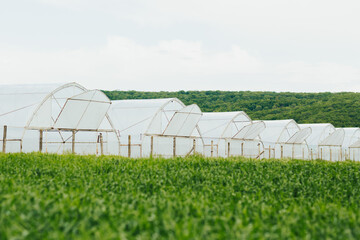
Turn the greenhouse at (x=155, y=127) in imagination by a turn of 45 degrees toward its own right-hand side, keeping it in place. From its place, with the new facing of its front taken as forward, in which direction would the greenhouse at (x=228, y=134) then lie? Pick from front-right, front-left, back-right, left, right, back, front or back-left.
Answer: back-left

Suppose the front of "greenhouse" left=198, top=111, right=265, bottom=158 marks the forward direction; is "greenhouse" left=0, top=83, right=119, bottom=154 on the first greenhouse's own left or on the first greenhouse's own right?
on the first greenhouse's own right

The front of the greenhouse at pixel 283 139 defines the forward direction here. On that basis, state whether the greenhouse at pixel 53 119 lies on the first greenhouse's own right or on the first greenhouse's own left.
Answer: on the first greenhouse's own right
